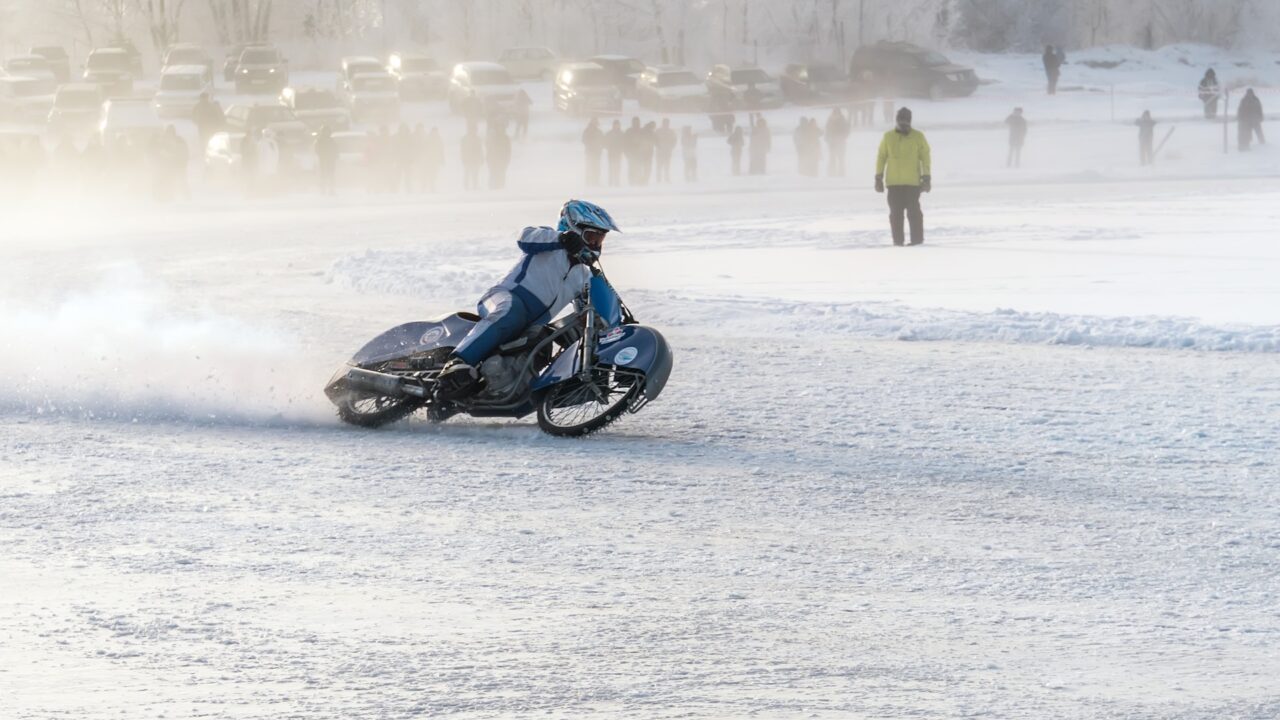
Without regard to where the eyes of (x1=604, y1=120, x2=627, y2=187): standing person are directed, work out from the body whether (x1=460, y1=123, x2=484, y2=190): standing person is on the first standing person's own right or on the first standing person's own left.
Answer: on the first standing person's own right

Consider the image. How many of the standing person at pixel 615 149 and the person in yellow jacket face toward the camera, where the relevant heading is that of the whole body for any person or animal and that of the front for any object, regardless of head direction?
2

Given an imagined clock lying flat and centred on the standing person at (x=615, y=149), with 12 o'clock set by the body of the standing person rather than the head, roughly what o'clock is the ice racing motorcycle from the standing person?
The ice racing motorcycle is roughly at 12 o'clock from the standing person.

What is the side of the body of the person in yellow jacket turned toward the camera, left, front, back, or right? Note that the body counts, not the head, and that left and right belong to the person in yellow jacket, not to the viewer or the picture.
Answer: front

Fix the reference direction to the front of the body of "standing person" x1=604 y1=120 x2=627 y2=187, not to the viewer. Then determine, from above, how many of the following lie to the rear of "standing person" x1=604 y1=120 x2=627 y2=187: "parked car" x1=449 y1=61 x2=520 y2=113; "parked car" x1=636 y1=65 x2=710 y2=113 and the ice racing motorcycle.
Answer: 2

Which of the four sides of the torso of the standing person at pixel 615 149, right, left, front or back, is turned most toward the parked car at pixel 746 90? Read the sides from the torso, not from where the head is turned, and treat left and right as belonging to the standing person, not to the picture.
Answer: back

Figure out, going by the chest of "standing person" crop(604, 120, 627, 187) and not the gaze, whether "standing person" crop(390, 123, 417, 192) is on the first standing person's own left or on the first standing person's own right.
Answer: on the first standing person's own right

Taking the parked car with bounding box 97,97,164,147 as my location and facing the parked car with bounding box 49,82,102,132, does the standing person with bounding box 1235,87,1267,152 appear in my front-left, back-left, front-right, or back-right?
back-right

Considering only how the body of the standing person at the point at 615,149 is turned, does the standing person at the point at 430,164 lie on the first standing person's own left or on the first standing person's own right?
on the first standing person's own right

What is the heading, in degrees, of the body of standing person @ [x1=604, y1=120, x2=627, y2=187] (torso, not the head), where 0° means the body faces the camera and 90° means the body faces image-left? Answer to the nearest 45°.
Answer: approximately 0°

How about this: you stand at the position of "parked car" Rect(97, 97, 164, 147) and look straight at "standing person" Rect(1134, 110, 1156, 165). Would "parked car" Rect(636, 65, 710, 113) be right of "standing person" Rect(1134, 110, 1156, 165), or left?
left

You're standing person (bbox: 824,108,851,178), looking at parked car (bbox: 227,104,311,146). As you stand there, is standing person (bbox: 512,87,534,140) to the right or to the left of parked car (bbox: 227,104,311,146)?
right

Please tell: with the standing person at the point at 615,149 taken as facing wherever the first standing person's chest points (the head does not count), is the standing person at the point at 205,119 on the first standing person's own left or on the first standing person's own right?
on the first standing person's own right

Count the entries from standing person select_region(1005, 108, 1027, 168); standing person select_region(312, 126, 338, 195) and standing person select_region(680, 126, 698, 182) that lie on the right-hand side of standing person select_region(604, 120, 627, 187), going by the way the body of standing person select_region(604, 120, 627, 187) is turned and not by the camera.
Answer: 1

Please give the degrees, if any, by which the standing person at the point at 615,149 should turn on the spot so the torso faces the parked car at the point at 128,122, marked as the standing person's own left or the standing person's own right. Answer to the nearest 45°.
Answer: approximately 90° to the standing person's own right

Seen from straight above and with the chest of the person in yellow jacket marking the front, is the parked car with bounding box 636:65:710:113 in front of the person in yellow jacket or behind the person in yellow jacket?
behind
